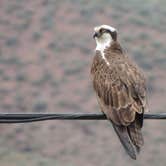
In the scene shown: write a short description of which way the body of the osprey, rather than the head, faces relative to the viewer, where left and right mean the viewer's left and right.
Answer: facing away from the viewer and to the left of the viewer
